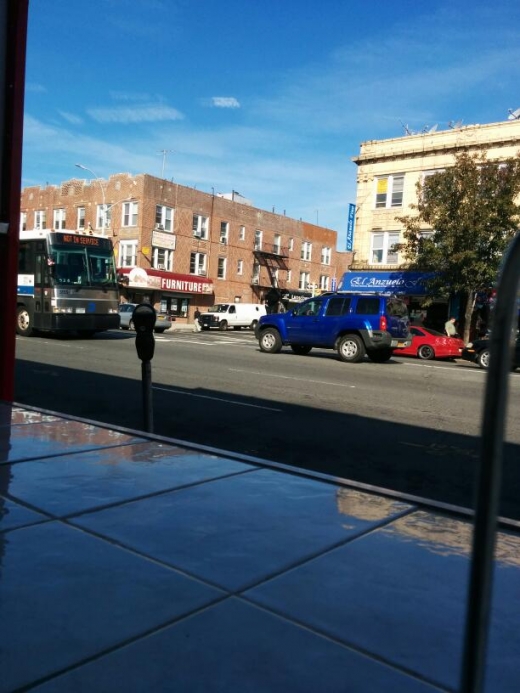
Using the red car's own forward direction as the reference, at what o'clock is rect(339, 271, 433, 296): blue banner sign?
The blue banner sign is roughly at 1 o'clock from the red car.

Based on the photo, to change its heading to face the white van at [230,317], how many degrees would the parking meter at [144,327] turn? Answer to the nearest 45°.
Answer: approximately 180°

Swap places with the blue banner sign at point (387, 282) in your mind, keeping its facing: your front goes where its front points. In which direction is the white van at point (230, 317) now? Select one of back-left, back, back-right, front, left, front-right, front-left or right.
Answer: back-right

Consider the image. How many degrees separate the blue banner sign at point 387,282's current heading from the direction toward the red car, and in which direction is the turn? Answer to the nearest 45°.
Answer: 0° — it already faces it

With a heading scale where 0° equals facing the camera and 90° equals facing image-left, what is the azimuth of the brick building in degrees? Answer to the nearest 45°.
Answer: approximately 315°
